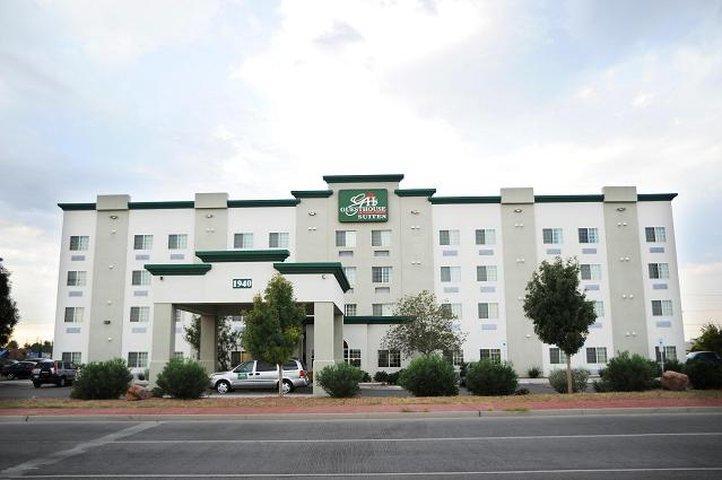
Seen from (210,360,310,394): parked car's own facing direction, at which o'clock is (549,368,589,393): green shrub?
The green shrub is roughly at 7 o'clock from the parked car.

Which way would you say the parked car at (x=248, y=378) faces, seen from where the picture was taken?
facing to the left of the viewer

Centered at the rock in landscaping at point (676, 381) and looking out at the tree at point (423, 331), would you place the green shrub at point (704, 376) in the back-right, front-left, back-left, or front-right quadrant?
back-right

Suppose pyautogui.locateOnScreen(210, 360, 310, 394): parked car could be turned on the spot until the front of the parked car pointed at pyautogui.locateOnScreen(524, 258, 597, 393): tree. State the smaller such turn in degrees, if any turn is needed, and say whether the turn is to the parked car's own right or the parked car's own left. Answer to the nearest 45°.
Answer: approximately 135° to the parked car's own left

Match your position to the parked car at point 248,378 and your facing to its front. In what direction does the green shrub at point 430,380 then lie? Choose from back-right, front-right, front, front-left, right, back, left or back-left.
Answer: back-left

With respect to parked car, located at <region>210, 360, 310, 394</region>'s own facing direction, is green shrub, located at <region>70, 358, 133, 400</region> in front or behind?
in front

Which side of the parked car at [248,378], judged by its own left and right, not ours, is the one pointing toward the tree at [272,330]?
left

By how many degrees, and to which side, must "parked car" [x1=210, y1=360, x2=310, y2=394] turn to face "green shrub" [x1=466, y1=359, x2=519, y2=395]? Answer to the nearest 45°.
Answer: approximately 135° to its left
